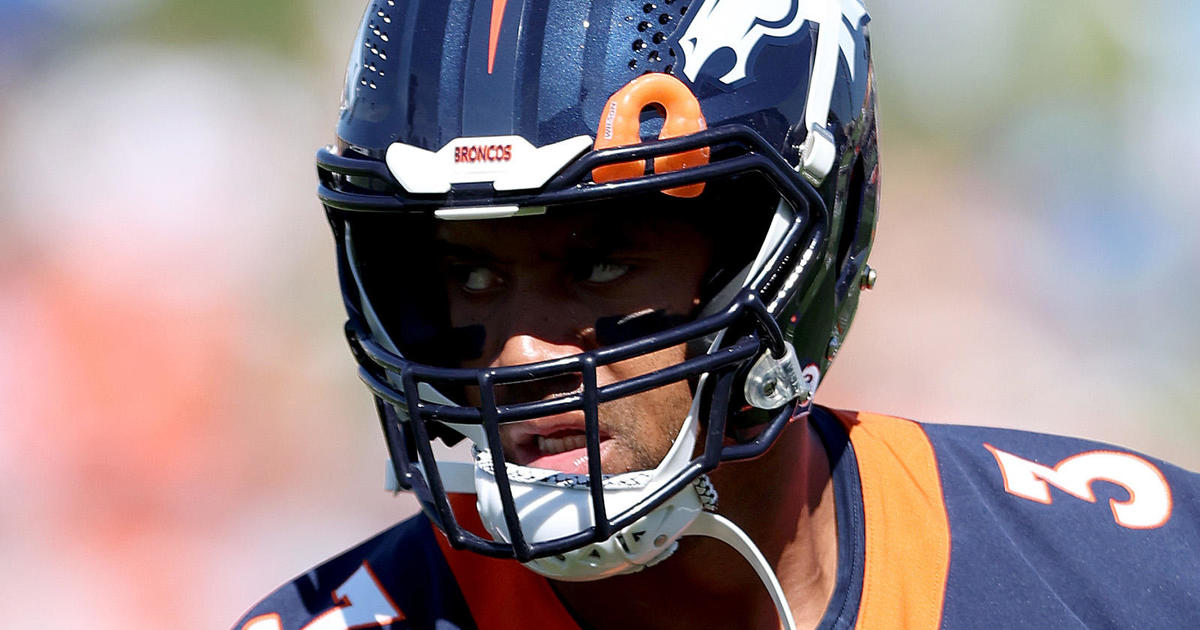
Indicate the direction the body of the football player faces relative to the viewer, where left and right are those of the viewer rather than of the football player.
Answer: facing the viewer and to the left of the viewer

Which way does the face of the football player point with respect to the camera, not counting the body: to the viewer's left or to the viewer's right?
to the viewer's left
